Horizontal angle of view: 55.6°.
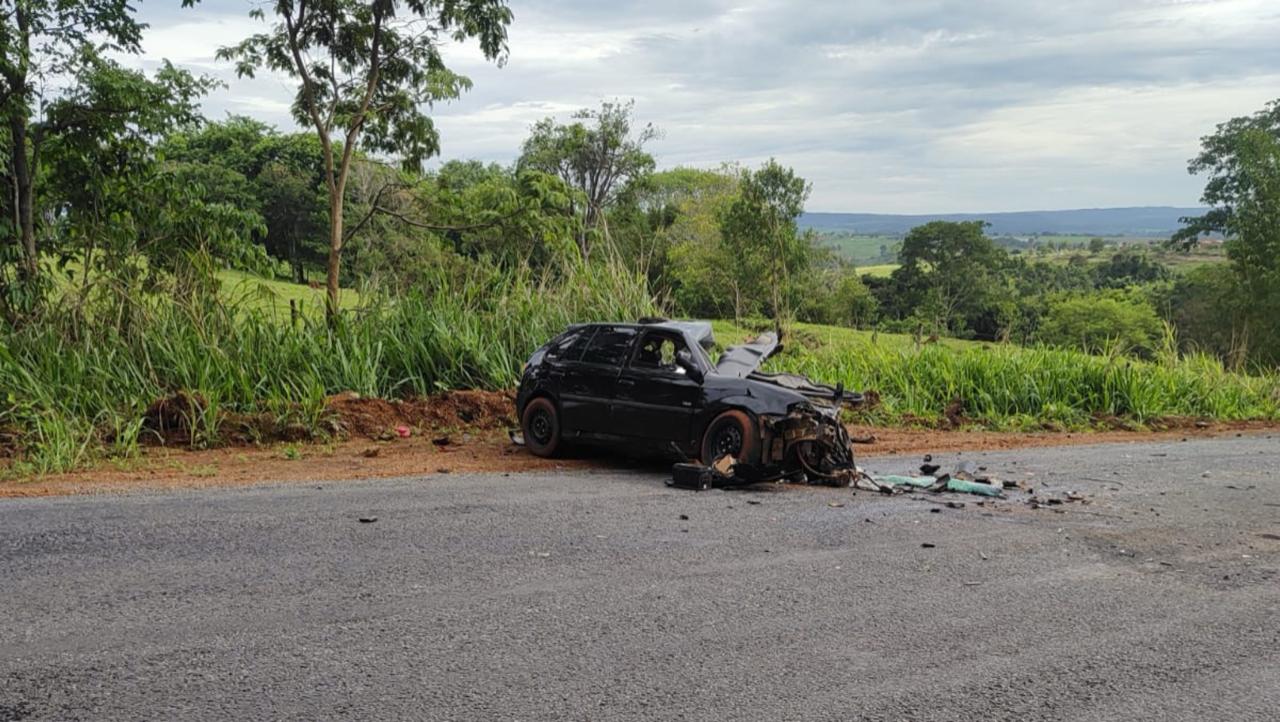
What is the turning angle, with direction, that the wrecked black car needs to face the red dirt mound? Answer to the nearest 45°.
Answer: approximately 180°

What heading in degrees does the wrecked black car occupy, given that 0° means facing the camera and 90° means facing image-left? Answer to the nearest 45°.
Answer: approximately 315°

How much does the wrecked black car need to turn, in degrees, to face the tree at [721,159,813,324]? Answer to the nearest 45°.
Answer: approximately 135° to its left

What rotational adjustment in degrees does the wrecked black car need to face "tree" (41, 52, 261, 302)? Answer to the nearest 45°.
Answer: approximately 180°
